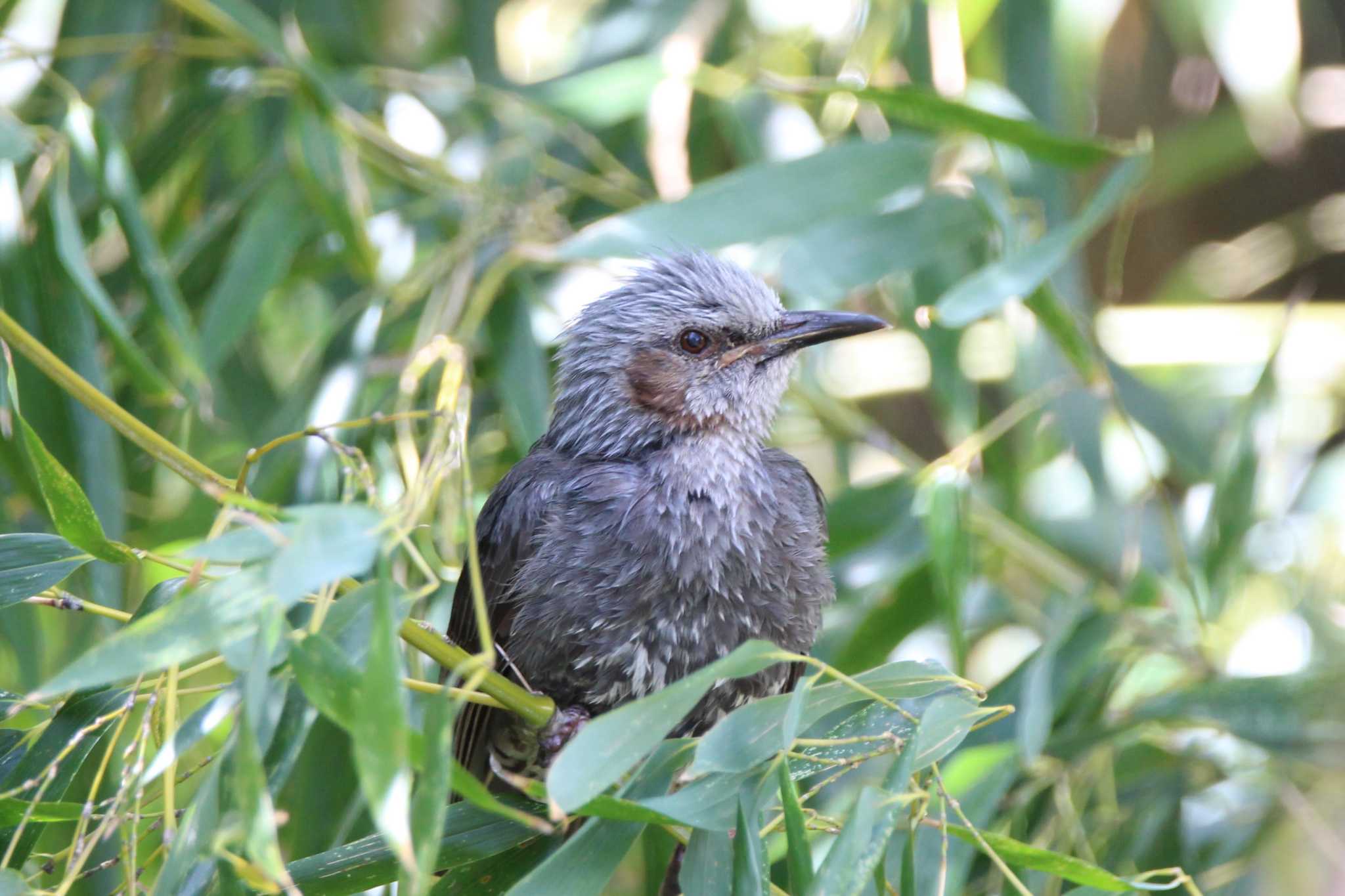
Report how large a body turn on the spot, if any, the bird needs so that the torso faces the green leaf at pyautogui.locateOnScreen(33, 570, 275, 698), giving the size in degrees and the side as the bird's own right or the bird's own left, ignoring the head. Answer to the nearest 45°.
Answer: approximately 45° to the bird's own right

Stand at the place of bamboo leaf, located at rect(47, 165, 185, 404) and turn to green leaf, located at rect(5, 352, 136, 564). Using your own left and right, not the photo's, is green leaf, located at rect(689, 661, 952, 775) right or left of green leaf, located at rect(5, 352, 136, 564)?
left

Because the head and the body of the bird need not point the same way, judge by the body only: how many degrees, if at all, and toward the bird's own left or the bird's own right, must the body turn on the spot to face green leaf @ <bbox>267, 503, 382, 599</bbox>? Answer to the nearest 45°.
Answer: approximately 45° to the bird's own right

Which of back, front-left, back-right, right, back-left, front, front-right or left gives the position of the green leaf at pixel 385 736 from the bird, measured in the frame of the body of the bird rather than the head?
front-right

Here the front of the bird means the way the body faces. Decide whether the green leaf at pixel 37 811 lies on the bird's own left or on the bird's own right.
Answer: on the bird's own right

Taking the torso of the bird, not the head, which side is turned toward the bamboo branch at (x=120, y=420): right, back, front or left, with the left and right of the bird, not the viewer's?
right

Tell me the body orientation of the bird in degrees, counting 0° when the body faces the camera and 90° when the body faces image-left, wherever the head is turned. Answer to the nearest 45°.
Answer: approximately 315°

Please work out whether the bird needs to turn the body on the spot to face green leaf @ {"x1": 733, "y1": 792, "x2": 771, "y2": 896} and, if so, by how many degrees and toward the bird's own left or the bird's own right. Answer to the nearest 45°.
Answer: approximately 45° to the bird's own right
